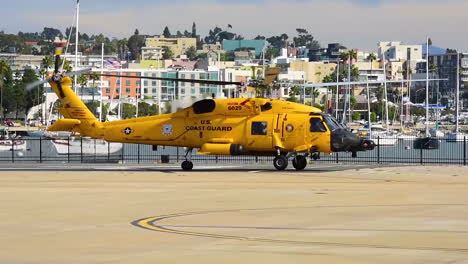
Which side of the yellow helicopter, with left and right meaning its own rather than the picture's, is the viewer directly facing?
right
